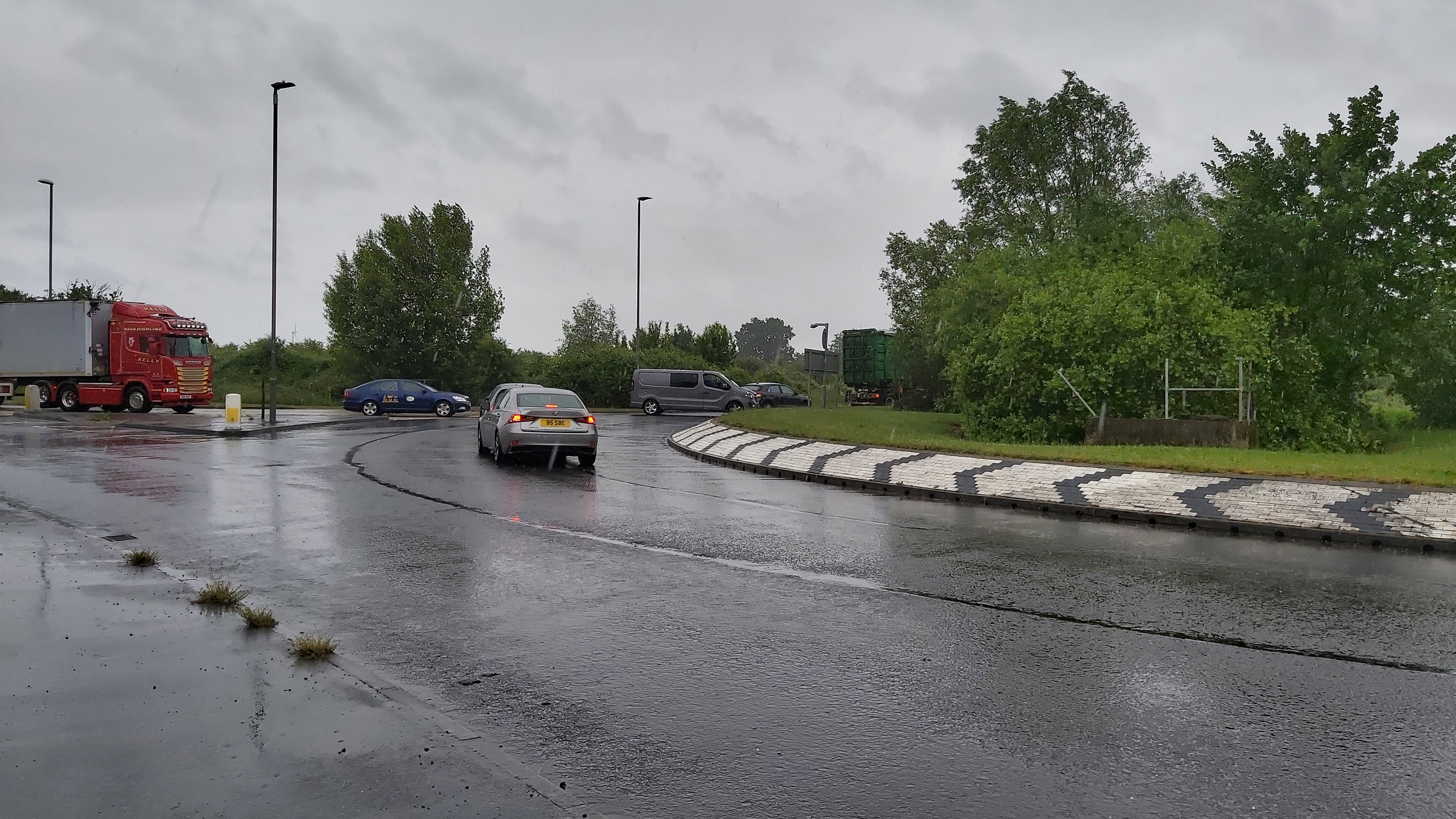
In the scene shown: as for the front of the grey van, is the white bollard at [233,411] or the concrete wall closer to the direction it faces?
the concrete wall

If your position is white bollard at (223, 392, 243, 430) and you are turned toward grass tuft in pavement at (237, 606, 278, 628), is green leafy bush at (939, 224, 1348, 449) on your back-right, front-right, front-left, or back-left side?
front-left

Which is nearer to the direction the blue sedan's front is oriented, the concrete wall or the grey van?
the grey van

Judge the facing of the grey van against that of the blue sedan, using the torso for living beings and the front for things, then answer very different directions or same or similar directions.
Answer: same or similar directions

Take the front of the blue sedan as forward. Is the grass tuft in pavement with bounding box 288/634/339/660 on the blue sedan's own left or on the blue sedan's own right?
on the blue sedan's own right

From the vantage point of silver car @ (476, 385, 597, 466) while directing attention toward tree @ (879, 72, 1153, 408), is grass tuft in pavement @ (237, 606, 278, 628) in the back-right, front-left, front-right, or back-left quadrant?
back-right

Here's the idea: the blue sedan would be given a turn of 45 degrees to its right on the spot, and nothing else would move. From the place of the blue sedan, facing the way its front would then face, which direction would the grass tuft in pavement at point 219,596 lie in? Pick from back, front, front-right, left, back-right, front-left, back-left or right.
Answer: front-right

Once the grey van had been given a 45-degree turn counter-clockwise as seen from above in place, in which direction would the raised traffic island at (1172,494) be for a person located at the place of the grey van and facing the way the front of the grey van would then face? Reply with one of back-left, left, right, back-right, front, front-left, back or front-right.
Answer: back-right

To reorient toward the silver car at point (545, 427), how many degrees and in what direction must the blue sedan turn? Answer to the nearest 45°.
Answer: approximately 90° to its right

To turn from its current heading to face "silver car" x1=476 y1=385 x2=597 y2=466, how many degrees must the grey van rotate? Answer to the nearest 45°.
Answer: approximately 90° to its right

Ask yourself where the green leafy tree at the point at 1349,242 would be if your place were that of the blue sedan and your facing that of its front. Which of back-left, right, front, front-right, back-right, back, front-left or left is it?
front-right

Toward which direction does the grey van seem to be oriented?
to the viewer's right

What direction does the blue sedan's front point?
to the viewer's right

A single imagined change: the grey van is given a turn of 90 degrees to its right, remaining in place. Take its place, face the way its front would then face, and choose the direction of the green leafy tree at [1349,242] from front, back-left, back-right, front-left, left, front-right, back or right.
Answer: front-left

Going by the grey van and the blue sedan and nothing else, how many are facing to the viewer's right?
2

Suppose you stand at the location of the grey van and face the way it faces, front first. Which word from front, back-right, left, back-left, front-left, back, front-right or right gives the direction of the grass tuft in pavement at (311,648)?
right

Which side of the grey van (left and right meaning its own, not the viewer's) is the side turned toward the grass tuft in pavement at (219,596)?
right

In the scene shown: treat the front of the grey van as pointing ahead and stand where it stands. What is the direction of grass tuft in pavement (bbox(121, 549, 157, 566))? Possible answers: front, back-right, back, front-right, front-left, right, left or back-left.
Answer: right
